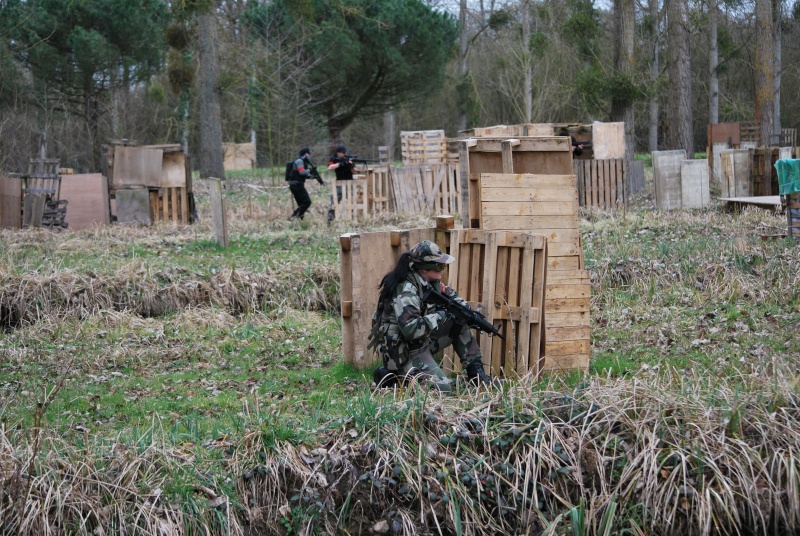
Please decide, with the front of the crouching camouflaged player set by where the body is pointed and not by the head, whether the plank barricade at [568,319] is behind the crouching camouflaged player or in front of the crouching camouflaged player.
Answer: in front

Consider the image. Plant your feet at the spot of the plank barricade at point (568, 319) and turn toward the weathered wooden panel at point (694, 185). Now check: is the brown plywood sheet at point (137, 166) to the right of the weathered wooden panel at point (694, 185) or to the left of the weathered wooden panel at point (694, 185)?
left

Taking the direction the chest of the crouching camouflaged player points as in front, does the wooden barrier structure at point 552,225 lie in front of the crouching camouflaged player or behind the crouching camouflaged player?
in front

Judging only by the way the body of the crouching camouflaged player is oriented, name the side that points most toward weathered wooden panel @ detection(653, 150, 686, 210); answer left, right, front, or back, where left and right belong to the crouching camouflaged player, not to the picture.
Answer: left

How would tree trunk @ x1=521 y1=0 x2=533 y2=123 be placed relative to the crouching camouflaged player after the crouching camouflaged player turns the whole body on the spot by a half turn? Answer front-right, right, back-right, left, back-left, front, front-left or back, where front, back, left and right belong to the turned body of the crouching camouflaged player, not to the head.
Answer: right

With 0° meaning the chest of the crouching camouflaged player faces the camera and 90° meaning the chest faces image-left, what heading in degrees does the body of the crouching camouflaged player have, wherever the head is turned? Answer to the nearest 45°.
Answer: approximately 270°

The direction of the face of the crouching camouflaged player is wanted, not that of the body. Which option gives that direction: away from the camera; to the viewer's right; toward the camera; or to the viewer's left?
to the viewer's right

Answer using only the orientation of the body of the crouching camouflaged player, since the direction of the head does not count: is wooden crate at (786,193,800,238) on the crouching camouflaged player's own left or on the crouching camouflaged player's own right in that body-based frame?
on the crouching camouflaged player's own left

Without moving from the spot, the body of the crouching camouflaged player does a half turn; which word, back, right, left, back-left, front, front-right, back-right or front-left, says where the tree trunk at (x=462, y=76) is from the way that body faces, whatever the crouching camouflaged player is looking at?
right
